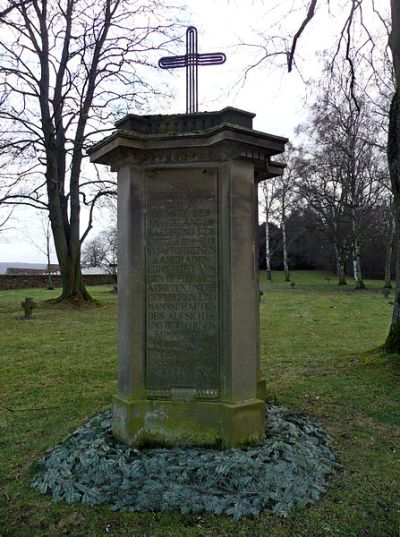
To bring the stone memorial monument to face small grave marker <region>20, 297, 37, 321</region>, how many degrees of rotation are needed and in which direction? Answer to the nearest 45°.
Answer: approximately 135° to its right

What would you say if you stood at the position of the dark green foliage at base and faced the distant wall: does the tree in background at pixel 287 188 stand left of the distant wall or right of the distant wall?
right

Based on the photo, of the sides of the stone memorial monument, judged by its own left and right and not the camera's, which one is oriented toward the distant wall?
back

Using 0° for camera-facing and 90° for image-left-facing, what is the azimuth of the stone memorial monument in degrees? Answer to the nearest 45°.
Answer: approximately 0°

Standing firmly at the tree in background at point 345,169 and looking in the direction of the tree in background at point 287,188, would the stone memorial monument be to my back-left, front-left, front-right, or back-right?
back-left

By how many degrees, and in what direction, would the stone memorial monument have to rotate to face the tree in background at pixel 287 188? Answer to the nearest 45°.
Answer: approximately 180°

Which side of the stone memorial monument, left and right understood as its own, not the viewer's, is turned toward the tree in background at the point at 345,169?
back
